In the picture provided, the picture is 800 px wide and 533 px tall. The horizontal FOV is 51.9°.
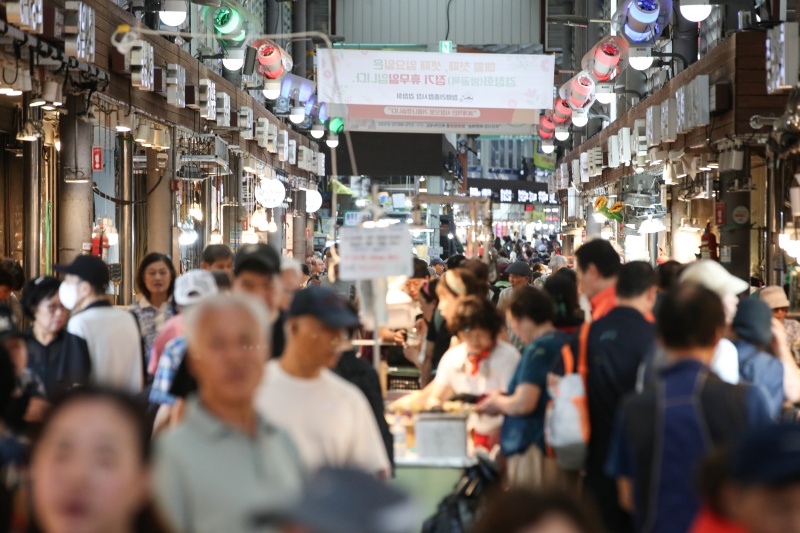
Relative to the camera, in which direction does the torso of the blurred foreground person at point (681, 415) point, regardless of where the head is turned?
away from the camera

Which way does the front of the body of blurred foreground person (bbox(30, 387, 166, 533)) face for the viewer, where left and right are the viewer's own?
facing the viewer

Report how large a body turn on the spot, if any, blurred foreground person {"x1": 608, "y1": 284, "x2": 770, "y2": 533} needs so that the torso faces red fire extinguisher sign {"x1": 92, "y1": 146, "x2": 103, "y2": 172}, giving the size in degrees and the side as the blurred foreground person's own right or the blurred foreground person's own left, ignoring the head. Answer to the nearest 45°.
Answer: approximately 45° to the blurred foreground person's own left

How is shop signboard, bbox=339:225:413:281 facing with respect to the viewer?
toward the camera

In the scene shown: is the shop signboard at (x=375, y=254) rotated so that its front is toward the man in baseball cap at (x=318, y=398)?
yes

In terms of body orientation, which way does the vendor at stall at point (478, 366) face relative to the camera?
toward the camera

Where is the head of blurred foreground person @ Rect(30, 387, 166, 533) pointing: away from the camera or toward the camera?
toward the camera

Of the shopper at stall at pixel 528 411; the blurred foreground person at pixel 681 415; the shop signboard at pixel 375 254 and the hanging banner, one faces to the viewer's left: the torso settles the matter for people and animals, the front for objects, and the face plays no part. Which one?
the shopper at stall

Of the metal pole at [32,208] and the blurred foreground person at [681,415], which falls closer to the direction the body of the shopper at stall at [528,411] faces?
the metal pole

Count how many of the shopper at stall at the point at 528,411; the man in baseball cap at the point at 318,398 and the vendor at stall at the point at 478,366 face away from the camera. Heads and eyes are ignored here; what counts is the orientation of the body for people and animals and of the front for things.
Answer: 0

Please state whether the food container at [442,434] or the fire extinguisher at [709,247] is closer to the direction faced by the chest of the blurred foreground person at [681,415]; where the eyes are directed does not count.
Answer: the fire extinguisher

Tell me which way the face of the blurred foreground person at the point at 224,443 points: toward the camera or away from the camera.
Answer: toward the camera
